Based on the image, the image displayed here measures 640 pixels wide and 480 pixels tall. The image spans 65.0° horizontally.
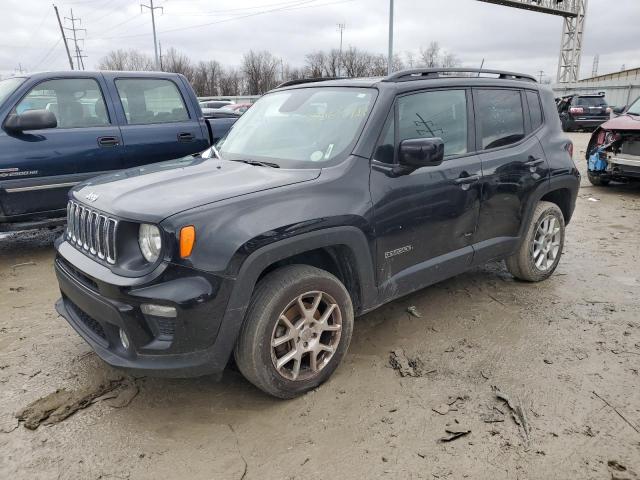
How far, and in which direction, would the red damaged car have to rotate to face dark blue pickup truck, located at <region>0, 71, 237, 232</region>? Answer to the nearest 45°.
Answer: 0° — it already faces it

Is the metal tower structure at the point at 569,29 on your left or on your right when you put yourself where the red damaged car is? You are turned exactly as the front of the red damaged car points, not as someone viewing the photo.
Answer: on your right

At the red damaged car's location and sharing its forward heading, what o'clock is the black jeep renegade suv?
The black jeep renegade suv is roughly at 11 o'clock from the red damaged car.

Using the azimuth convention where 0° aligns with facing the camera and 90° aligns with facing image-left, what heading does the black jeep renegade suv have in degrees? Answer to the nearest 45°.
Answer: approximately 45°

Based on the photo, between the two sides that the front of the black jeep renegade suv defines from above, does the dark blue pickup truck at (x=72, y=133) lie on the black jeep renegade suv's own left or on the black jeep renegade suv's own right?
on the black jeep renegade suv's own right

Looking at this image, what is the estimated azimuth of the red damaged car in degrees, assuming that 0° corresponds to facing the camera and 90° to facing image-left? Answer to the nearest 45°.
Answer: approximately 45°

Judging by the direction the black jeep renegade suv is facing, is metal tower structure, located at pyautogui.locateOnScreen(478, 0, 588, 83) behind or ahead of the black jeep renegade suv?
behind

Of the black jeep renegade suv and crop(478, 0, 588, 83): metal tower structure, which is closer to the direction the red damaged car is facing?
the black jeep renegade suv

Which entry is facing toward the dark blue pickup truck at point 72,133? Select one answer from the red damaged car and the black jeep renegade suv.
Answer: the red damaged car

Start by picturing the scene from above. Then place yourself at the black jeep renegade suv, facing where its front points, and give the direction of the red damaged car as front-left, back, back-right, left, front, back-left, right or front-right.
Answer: back
